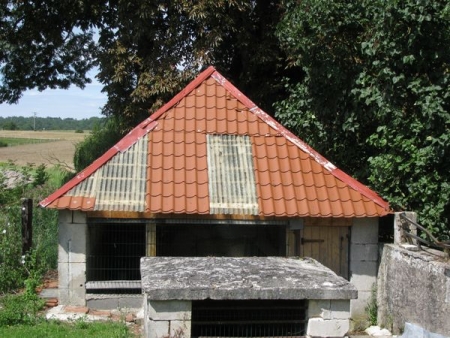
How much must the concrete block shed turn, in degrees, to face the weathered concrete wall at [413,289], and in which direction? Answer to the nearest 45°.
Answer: approximately 45° to its left

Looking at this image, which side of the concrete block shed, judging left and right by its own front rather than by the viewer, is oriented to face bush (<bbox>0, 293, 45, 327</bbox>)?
right

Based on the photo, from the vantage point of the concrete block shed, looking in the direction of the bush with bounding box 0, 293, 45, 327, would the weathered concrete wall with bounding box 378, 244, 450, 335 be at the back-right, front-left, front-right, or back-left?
back-left

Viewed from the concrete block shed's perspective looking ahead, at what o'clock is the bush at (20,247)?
The bush is roughly at 4 o'clock from the concrete block shed.

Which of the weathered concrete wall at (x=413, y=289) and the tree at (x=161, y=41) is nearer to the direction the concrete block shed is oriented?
the weathered concrete wall

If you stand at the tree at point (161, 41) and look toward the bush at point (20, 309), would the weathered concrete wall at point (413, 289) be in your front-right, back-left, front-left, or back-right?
front-left

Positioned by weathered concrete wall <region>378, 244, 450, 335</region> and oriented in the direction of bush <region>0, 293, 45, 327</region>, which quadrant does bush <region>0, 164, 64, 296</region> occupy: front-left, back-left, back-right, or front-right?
front-right

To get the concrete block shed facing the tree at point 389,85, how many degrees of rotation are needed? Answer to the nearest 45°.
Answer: approximately 90° to its left

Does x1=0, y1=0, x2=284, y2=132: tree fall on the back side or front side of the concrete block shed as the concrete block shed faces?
on the back side

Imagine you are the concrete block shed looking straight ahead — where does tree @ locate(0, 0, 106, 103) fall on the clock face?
The tree is roughly at 5 o'clock from the concrete block shed.

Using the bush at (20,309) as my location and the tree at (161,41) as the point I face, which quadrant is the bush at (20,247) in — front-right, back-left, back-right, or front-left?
front-left

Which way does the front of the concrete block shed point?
toward the camera
